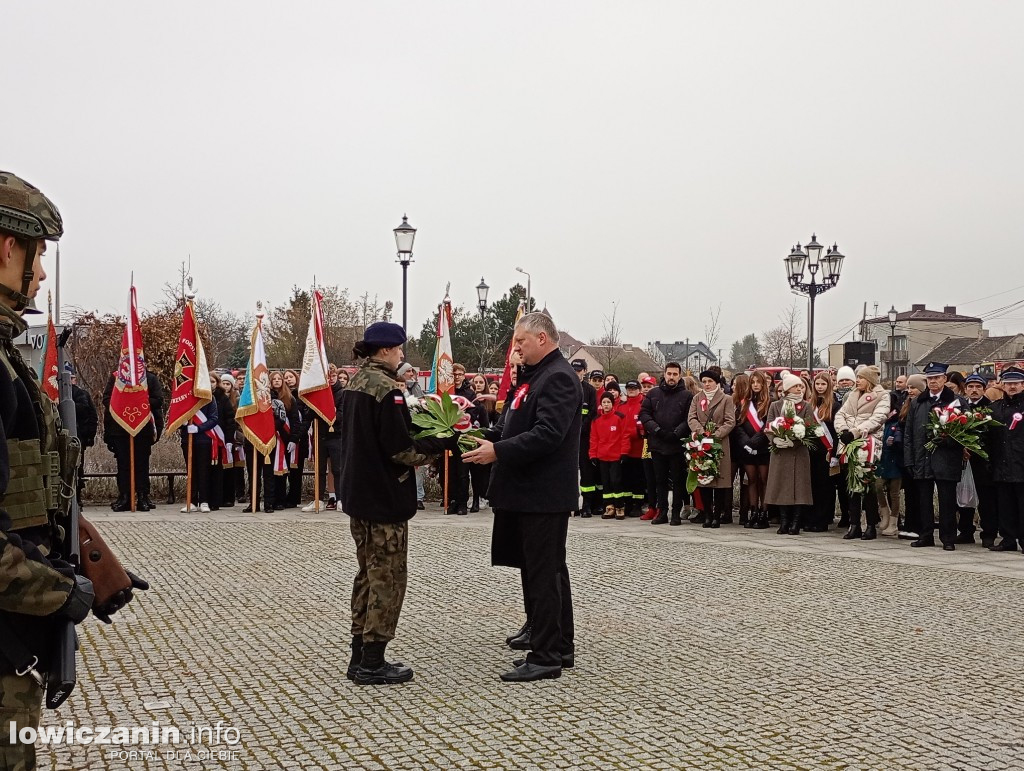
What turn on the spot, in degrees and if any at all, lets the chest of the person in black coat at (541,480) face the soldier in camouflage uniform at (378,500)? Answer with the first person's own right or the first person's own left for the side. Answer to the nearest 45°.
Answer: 0° — they already face them

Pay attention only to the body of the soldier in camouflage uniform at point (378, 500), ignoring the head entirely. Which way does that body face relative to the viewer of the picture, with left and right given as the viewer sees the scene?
facing to the right of the viewer

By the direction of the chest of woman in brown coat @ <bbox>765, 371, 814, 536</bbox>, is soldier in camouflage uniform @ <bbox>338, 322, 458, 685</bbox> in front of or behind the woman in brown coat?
in front

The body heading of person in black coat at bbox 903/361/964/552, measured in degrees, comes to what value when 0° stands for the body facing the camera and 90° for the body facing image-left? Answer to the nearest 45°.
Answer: approximately 45°

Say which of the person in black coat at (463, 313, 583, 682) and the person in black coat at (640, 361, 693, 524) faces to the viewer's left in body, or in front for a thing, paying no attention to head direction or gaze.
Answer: the person in black coat at (463, 313, 583, 682)

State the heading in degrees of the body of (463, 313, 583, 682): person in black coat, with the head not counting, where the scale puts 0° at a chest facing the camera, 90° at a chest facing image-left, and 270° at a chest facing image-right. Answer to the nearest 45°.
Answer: approximately 90°

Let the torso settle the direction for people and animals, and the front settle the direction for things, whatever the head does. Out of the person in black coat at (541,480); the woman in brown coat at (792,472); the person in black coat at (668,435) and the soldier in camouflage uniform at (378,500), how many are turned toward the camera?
2

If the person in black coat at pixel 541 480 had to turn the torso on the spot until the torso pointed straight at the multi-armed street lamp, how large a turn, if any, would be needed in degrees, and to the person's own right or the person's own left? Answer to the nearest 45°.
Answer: approximately 90° to the person's own right

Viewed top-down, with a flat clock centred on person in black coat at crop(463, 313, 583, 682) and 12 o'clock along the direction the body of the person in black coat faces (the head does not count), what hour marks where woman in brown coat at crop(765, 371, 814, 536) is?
The woman in brown coat is roughly at 4 o'clock from the person in black coat.

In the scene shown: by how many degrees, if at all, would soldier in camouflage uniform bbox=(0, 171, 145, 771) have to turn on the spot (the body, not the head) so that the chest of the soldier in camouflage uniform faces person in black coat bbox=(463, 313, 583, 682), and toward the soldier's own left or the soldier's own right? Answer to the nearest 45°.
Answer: approximately 45° to the soldier's own left

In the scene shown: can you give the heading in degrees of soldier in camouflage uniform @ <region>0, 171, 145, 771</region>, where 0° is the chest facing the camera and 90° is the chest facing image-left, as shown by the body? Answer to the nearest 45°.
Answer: approximately 270°
